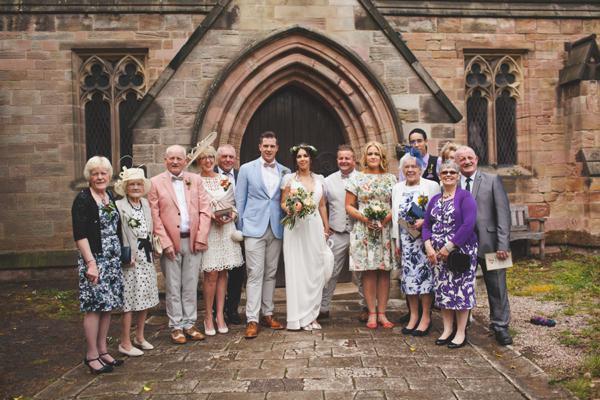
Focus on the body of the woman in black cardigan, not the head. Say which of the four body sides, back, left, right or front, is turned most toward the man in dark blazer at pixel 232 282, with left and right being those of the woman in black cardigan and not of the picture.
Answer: left

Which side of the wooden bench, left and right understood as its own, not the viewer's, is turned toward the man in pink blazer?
right

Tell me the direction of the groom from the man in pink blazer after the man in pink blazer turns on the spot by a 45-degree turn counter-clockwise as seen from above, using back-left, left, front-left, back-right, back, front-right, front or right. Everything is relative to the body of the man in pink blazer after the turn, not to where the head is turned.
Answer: front-left

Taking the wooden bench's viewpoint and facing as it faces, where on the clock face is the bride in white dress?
The bride in white dress is roughly at 2 o'clock from the wooden bench.

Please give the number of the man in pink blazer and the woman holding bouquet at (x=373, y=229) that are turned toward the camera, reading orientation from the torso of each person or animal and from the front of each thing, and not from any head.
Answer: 2

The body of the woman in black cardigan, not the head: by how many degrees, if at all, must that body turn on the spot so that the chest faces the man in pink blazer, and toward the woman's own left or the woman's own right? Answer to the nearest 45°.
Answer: approximately 90° to the woman's own left

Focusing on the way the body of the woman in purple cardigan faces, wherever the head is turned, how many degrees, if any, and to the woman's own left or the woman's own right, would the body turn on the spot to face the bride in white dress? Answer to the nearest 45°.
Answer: approximately 45° to the woman's own right

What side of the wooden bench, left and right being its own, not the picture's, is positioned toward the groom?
right
